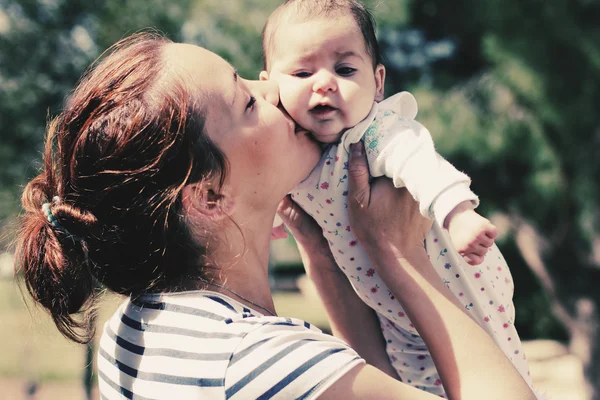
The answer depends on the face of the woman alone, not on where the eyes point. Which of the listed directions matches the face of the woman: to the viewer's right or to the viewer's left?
to the viewer's right

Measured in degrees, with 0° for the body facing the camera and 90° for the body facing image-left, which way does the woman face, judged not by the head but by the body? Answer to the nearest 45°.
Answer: approximately 270°

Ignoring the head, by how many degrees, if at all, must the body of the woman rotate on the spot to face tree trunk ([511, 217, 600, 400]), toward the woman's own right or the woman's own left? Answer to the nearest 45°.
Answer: approximately 45° to the woman's own left
